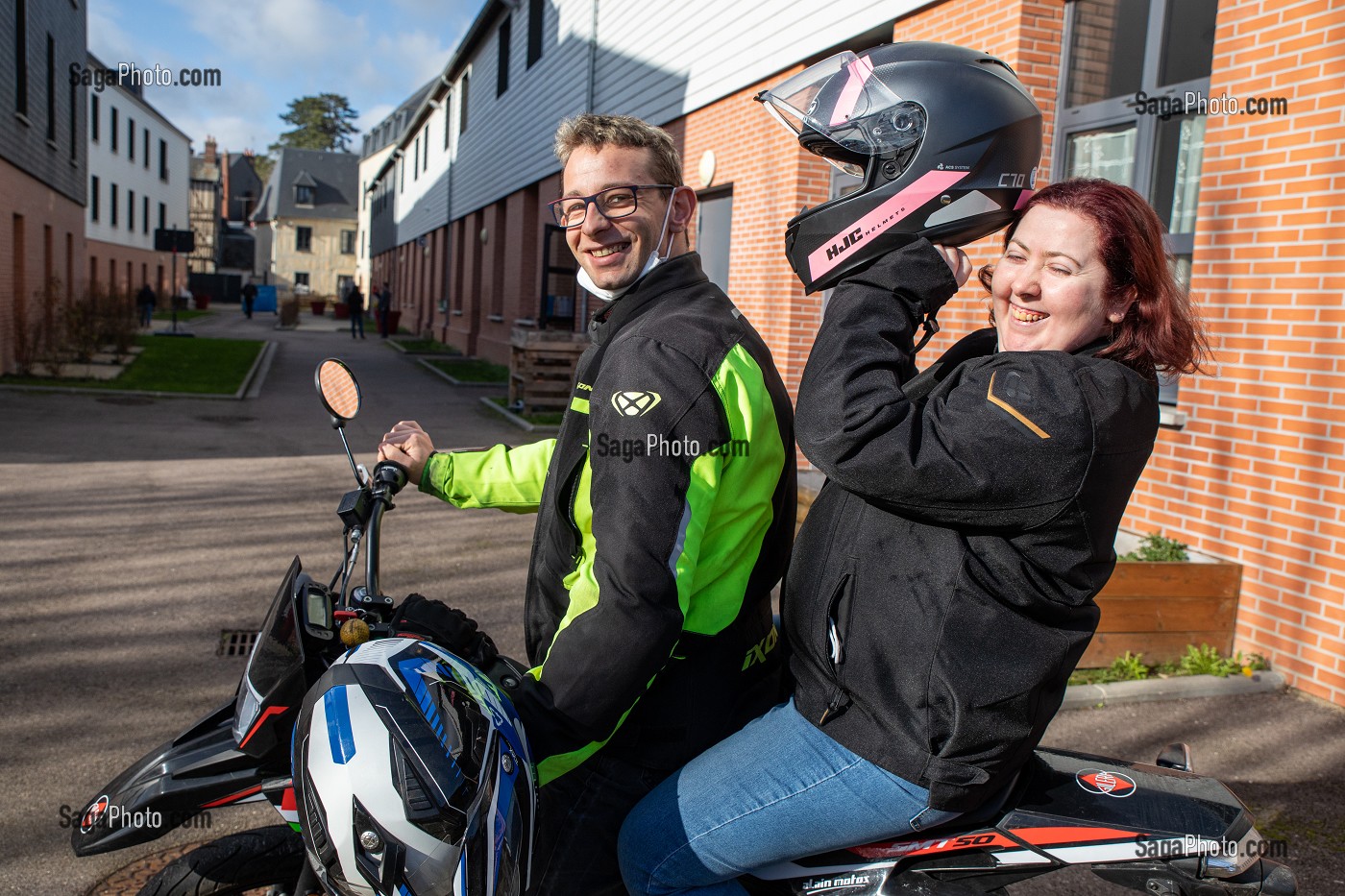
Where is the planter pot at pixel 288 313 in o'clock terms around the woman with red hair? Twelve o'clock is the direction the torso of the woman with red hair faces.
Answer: The planter pot is roughly at 2 o'clock from the woman with red hair.

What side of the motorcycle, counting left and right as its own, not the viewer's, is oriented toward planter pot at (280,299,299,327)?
right

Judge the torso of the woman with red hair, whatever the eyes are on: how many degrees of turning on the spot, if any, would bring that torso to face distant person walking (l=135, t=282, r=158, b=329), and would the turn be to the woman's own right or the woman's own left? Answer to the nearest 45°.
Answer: approximately 45° to the woman's own right

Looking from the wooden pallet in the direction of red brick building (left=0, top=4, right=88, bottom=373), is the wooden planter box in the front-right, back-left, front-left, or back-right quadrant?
back-left

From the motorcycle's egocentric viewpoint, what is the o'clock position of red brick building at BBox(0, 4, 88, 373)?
The red brick building is roughly at 2 o'clock from the motorcycle.

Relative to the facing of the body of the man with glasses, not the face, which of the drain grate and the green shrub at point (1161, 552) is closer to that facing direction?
the drain grate

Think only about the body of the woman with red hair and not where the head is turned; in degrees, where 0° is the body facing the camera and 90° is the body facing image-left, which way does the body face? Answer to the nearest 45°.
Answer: approximately 90°

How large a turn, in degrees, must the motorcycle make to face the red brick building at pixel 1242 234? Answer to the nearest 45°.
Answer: approximately 135° to its right

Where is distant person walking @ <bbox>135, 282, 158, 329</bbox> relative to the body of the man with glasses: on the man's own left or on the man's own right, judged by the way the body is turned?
on the man's own right

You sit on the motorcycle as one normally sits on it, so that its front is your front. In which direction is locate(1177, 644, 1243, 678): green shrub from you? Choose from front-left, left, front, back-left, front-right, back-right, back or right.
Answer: back-right

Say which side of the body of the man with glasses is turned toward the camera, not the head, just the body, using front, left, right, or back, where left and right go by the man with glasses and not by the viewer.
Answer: left

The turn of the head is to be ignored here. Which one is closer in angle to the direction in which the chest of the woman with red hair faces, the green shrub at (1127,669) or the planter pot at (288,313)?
the planter pot

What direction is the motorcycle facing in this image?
to the viewer's left

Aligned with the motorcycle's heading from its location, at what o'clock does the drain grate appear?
The drain grate is roughly at 2 o'clock from the motorcycle.

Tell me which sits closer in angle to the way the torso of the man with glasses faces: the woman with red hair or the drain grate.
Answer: the drain grate

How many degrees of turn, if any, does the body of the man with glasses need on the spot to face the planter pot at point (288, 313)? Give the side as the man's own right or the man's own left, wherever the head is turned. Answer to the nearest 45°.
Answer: approximately 90° to the man's own right
